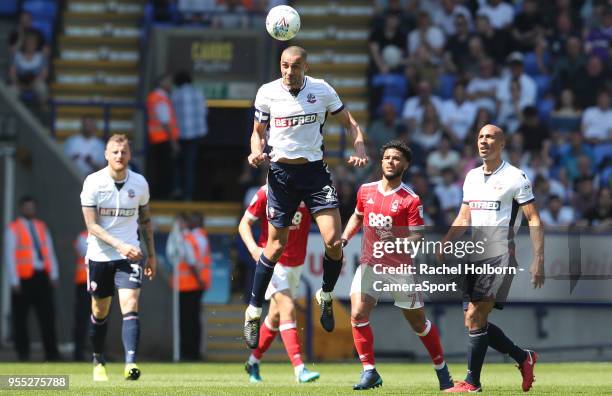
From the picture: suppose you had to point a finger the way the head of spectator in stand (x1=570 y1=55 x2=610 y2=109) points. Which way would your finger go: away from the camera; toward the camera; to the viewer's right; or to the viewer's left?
toward the camera

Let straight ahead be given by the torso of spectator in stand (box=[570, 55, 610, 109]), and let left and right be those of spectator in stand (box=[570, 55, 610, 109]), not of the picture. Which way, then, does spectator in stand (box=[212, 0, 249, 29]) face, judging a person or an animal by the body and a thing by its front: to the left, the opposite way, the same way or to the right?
the same way

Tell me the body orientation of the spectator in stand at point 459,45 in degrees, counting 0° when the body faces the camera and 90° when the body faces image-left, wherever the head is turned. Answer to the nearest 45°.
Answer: approximately 45°

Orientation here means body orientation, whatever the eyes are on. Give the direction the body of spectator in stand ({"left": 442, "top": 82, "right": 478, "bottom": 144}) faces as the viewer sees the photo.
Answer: toward the camera

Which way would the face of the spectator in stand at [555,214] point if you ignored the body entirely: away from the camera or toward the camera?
toward the camera

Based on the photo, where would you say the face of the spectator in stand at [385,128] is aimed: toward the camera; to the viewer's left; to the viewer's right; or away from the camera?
toward the camera

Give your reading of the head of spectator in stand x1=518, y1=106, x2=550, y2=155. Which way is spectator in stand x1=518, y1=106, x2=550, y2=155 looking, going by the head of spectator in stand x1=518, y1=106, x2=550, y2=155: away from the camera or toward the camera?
toward the camera

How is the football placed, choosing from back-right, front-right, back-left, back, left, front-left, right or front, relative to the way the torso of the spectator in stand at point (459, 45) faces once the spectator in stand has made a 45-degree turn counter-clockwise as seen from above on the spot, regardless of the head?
front

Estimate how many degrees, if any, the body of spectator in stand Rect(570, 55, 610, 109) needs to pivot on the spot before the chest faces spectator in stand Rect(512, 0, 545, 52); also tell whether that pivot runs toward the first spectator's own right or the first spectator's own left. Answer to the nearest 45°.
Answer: approximately 135° to the first spectator's own right

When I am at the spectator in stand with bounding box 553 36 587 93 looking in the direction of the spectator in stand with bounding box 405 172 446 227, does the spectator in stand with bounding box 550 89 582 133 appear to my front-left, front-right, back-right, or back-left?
front-left

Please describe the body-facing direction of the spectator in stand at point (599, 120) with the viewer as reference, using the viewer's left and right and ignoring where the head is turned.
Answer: facing the viewer

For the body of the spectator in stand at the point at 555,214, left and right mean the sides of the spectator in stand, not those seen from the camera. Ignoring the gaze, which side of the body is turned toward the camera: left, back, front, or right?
front

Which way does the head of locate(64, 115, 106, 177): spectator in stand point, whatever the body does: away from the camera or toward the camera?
toward the camera

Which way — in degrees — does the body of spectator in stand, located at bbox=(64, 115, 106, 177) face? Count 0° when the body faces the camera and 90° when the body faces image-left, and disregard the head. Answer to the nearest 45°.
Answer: approximately 0°

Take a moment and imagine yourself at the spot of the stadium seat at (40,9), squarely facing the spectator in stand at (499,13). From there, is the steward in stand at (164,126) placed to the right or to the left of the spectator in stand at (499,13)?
right

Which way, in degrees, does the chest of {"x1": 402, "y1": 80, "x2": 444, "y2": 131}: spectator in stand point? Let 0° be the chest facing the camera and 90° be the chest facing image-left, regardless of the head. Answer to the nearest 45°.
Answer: approximately 0°
